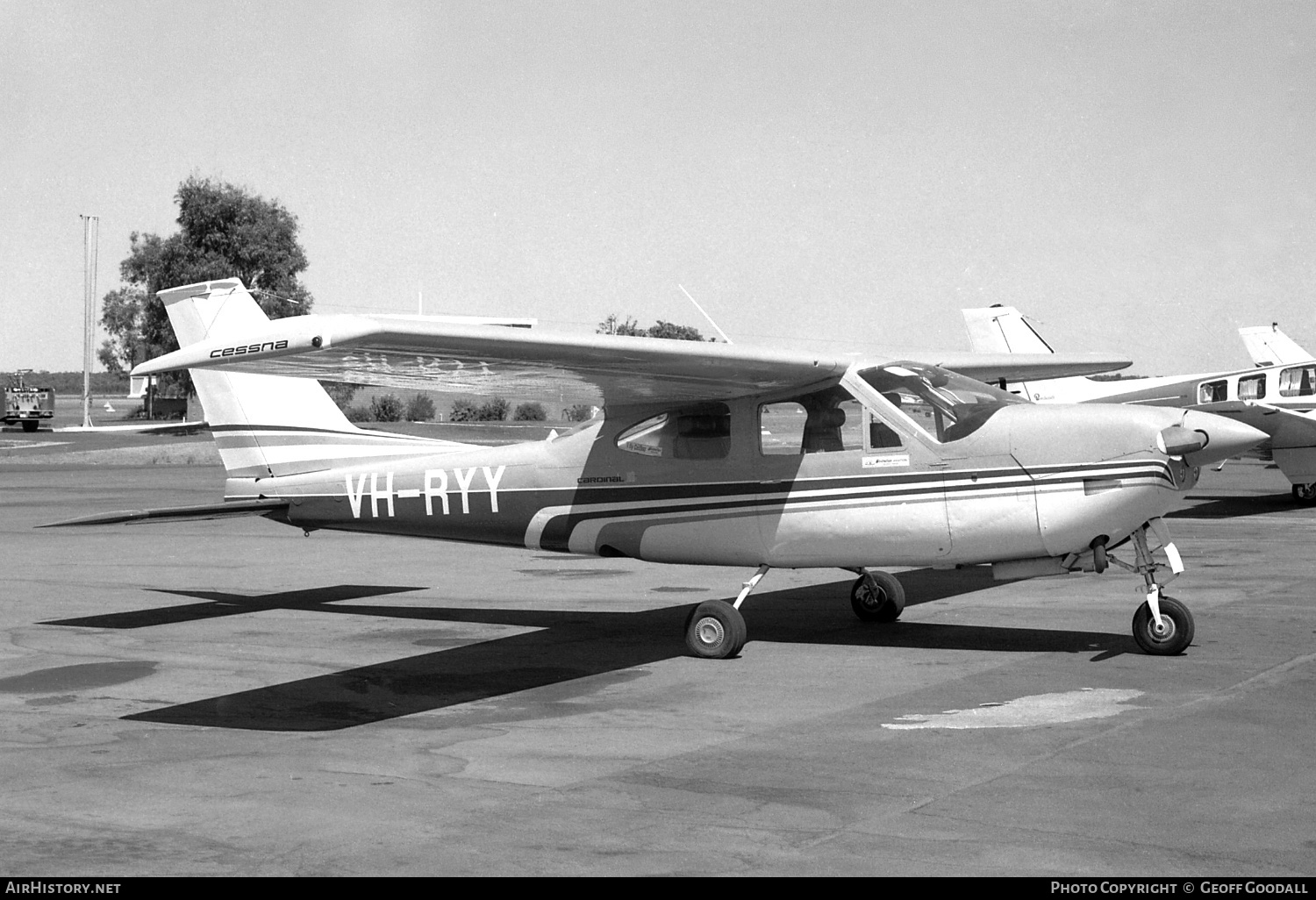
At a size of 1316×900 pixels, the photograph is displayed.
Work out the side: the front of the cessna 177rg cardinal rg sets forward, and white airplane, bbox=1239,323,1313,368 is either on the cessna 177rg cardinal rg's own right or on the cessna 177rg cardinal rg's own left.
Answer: on the cessna 177rg cardinal rg's own left

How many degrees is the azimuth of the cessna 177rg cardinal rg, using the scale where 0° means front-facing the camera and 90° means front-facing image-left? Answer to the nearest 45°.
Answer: approximately 315°

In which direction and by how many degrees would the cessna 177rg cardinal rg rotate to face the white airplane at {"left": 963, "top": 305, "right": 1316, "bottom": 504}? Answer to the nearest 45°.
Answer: approximately 90° to its left
